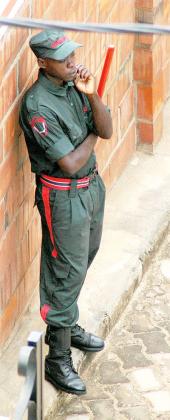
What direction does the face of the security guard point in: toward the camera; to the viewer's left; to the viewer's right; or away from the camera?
to the viewer's right

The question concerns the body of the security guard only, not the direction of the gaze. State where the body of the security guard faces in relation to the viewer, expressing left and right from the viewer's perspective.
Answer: facing the viewer and to the right of the viewer
